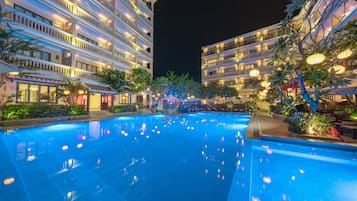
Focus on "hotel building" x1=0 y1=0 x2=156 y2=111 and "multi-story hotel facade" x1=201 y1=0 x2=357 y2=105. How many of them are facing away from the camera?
0

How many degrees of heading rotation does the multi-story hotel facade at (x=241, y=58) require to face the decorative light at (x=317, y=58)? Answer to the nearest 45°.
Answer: approximately 45° to its left

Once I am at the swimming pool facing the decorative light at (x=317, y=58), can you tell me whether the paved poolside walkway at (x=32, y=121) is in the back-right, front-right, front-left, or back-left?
back-left

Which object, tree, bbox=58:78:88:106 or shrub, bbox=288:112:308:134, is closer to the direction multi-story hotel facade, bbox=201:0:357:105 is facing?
the tree

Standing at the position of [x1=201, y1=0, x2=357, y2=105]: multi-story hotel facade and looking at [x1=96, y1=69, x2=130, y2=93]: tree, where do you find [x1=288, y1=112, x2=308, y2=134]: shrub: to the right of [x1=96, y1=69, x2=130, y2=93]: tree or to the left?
left

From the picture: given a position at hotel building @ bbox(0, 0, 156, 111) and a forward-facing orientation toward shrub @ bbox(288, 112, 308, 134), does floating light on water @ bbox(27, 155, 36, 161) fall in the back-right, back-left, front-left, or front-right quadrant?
front-right

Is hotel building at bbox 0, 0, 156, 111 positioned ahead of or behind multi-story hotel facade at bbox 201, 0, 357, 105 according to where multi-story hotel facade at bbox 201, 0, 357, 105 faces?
ahead

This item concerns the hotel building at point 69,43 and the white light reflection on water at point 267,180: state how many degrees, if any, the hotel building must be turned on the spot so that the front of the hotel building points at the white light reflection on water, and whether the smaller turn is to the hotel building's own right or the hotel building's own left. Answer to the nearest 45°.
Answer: approximately 45° to the hotel building's own right

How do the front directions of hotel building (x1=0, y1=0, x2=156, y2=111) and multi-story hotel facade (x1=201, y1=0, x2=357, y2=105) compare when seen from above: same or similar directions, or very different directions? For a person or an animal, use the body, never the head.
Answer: very different directions

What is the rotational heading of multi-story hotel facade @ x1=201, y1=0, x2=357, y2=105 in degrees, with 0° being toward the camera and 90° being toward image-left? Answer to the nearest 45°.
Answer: approximately 45°

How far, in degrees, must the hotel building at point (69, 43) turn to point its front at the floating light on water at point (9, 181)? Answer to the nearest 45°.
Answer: approximately 45° to its right

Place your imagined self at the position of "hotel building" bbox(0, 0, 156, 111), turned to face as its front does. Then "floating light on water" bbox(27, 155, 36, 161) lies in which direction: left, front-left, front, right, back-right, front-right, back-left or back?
front-right

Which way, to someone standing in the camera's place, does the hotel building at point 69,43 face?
facing the viewer and to the right of the viewer
